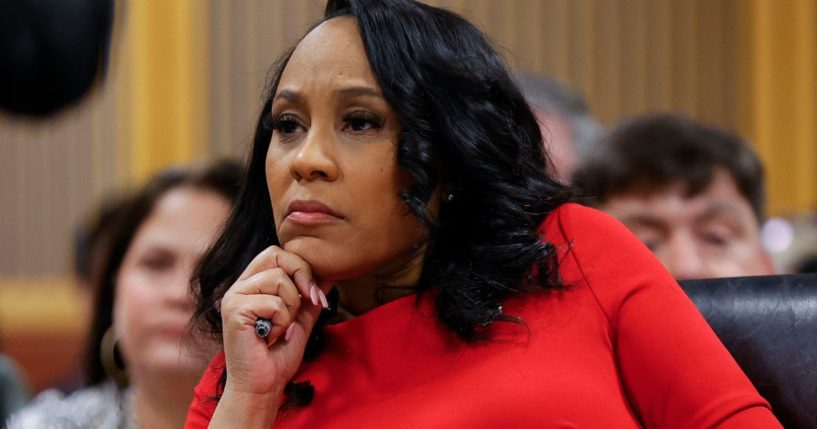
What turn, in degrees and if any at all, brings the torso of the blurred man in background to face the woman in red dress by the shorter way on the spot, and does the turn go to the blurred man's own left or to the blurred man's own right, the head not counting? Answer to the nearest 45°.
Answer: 0° — they already face them

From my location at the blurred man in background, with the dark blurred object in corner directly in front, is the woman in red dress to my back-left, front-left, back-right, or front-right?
front-left

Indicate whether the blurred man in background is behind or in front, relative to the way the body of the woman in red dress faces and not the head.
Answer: behind

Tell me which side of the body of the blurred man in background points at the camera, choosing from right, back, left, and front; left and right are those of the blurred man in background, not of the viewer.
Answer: front

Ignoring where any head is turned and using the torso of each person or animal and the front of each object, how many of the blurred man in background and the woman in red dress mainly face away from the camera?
0

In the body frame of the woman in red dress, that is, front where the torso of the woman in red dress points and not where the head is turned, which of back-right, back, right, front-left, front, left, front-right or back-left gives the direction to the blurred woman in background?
right

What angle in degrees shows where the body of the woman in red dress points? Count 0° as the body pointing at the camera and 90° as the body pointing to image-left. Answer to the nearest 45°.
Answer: approximately 45°

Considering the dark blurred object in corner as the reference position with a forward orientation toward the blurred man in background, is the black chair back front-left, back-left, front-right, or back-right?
front-right

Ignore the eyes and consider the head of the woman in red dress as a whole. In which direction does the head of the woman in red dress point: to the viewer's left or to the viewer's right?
to the viewer's left
